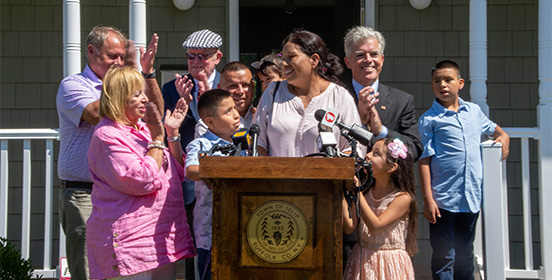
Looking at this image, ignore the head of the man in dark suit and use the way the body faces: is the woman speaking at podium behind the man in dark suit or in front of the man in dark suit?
in front

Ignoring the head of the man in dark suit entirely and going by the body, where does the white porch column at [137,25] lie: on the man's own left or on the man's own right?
on the man's own right

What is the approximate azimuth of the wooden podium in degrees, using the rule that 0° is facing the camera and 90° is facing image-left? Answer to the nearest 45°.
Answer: approximately 0°

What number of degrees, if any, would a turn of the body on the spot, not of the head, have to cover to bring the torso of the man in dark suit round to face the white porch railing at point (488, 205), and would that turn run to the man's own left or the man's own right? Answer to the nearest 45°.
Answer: approximately 180°

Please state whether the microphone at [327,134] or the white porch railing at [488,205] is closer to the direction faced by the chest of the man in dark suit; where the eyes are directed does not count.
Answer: the microphone

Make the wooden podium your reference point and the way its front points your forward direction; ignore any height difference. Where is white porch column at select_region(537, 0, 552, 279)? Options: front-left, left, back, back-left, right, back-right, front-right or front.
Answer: back-left

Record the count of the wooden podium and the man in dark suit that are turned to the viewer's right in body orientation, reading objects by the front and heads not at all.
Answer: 0

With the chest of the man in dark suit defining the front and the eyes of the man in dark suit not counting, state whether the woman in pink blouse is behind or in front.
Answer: in front

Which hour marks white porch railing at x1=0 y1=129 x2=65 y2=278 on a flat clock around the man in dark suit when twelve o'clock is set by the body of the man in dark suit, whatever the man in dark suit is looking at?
The white porch railing is roughly at 2 o'clock from the man in dark suit.

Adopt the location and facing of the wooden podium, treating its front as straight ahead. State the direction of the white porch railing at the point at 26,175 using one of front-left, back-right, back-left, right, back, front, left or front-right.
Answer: back-right

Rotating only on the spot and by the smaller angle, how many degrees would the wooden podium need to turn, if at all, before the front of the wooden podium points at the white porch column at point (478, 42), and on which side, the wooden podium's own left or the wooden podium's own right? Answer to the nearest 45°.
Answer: approximately 135° to the wooden podium's own left

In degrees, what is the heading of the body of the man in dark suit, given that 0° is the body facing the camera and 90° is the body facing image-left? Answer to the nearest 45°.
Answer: approximately 45°
